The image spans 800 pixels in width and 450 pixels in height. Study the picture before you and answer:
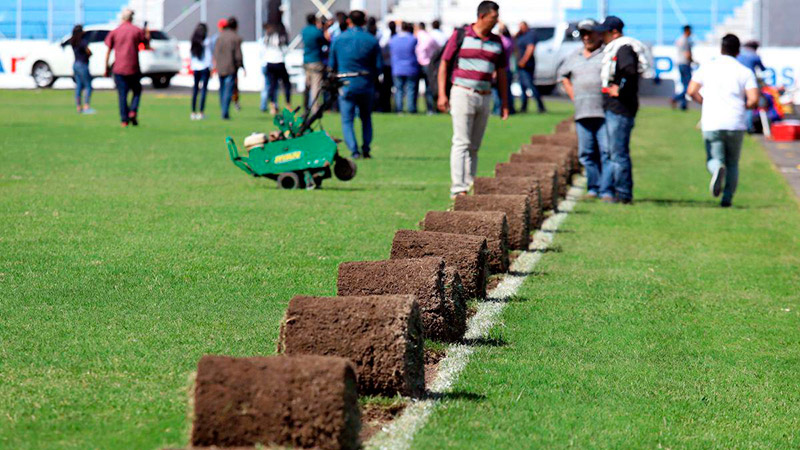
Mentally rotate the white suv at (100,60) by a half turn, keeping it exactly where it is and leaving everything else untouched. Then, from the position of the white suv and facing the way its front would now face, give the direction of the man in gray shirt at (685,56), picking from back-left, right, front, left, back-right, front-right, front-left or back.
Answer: front-right

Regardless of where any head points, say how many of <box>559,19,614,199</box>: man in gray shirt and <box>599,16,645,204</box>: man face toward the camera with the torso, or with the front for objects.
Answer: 1

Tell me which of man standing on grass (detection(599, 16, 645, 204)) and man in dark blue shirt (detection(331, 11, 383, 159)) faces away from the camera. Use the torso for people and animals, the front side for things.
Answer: the man in dark blue shirt

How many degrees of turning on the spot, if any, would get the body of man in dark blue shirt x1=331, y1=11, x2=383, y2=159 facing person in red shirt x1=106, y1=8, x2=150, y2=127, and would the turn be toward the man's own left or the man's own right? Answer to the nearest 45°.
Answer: approximately 45° to the man's own left

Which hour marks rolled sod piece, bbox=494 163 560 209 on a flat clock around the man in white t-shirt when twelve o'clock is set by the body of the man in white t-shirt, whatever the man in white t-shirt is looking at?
The rolled sod piece is roughly at 8 o'clock from the man in white t-shirt.

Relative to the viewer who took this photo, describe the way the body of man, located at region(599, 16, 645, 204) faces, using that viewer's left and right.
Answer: facing to the left of the viewer

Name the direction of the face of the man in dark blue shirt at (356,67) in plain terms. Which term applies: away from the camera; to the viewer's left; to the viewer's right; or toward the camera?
away from the camera

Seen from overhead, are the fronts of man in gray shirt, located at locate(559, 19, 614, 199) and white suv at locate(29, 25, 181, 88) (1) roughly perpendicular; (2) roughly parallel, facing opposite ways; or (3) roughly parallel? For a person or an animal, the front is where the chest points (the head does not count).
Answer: roughly perpendicular

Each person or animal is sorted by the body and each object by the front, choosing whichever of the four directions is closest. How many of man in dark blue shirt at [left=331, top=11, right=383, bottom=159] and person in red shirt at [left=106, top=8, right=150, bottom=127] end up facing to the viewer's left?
0

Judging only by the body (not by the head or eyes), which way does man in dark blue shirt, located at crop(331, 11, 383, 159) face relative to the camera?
away from the camera

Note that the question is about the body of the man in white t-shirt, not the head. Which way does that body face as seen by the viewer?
away from the camera

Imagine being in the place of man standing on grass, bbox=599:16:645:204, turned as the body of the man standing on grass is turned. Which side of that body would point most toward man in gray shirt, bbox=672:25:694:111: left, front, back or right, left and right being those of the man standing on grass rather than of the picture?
right

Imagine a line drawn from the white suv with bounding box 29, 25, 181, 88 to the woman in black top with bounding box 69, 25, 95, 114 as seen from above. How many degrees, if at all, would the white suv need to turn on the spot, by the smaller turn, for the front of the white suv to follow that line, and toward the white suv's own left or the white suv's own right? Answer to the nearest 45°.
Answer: approximately 90° to the white suv's own left

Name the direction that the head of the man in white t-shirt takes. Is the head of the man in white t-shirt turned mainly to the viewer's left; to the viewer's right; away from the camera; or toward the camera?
away from the camera
